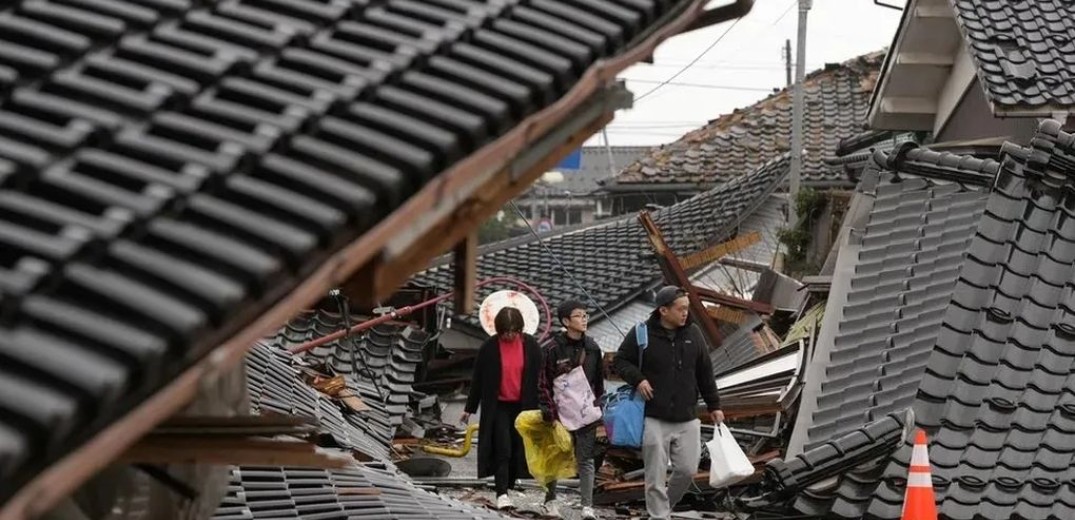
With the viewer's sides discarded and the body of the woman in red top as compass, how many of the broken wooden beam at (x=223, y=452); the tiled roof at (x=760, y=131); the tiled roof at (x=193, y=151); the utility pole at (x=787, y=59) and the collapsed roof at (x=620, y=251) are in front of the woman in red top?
2

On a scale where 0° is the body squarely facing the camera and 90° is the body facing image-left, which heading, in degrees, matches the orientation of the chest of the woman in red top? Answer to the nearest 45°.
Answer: approximately 0°

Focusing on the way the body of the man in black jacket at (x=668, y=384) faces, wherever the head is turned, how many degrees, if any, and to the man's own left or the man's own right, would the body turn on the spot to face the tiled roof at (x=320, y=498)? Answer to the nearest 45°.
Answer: approximately 45° to the man's own right

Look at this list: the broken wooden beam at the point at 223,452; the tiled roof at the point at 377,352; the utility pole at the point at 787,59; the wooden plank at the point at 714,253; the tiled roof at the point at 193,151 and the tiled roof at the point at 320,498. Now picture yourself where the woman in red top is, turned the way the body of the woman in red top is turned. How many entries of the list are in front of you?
3

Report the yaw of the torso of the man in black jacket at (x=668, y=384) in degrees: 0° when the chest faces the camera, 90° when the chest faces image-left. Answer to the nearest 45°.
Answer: approximately 0°

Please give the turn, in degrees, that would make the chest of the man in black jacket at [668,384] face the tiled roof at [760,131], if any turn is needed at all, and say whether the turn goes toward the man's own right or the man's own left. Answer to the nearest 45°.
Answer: approximately 180°

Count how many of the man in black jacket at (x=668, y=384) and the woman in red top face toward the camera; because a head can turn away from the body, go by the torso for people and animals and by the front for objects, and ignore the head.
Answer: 2

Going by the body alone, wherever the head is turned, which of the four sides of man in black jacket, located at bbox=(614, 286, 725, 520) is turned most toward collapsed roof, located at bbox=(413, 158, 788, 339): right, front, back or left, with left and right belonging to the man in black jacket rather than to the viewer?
back

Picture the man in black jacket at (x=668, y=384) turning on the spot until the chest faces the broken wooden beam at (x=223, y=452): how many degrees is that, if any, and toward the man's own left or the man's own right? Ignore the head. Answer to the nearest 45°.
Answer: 0° — they already face it

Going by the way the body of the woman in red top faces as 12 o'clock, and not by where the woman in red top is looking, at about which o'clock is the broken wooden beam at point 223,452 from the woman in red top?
The broken wooden beam is roughly at 12 o'clock from the woman in red top.

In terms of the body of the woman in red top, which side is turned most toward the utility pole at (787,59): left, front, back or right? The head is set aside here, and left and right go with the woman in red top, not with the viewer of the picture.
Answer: back
